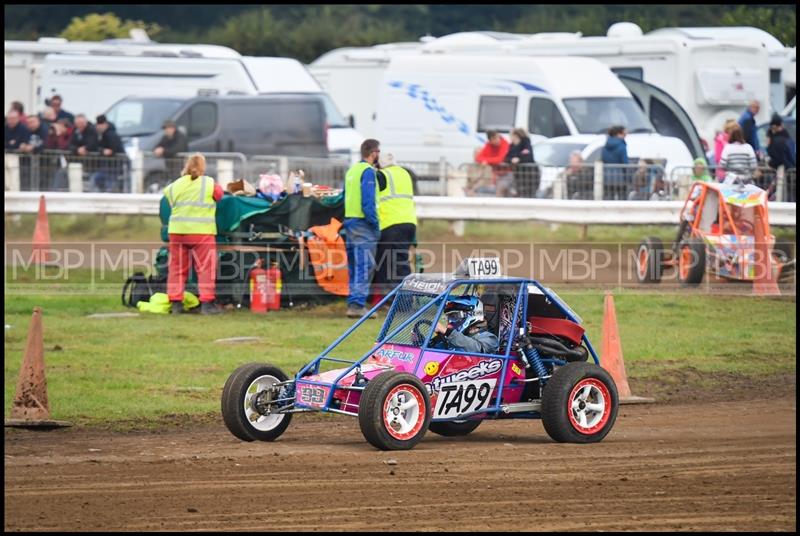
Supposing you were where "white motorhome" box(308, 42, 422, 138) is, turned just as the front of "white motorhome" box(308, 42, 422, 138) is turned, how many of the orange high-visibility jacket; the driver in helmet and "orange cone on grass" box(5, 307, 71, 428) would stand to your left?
3

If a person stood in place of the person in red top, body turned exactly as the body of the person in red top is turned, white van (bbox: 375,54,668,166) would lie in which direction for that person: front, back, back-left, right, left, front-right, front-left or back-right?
back

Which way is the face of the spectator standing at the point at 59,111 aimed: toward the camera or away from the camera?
toward the camera

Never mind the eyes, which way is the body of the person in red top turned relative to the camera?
toward the camera

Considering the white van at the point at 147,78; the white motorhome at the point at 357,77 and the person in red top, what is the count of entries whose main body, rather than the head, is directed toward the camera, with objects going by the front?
1

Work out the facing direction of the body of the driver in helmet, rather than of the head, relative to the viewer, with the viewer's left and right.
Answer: facing the viewer and to the left of the viewer

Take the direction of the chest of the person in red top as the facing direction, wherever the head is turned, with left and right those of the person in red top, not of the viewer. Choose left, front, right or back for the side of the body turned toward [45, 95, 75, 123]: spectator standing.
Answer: right

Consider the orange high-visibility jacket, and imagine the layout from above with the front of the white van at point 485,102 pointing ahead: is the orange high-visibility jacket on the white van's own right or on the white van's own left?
on the white van's own right

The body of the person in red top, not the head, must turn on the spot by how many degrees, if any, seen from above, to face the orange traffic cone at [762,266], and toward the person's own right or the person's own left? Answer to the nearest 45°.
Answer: approximately 45° to the person's own left

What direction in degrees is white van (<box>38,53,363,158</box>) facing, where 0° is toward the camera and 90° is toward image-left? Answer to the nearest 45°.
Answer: approximately 270°

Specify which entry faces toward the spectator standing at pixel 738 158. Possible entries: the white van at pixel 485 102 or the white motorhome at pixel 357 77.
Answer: the white van

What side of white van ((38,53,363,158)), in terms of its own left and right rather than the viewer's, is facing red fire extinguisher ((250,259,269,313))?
right

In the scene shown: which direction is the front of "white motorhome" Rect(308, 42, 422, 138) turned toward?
to the viewer's left

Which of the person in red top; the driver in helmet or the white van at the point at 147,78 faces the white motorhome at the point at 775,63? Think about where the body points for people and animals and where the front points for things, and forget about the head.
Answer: the white van
